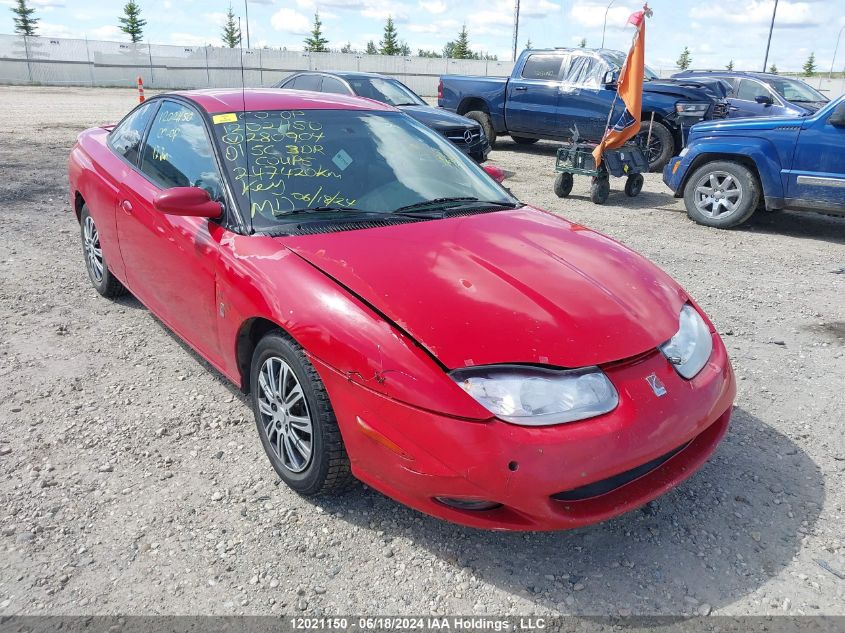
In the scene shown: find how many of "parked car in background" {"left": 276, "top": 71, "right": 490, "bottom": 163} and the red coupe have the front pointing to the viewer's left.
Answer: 0

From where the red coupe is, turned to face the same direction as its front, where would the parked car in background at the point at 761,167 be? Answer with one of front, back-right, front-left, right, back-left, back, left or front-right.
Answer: left

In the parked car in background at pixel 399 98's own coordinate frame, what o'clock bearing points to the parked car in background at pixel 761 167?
the parked car in background at pixel 761 167 is roughly at 12 o'clock from the parked car in background at pixel 399 98.

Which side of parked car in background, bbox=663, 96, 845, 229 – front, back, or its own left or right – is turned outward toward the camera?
left

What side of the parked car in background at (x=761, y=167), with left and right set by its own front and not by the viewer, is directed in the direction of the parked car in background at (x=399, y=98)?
front

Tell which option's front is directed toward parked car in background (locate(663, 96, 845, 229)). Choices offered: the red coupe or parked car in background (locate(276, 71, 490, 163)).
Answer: parked car in background (locate(276, 71, 490, 163))

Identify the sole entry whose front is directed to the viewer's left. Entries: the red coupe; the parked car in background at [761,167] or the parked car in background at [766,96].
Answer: the parked car in background at [761,167]

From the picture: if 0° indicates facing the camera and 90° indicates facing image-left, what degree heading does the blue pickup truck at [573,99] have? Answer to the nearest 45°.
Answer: approximately 315°

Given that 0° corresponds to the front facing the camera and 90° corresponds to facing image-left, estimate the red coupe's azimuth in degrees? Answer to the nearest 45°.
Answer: approximately 315°
